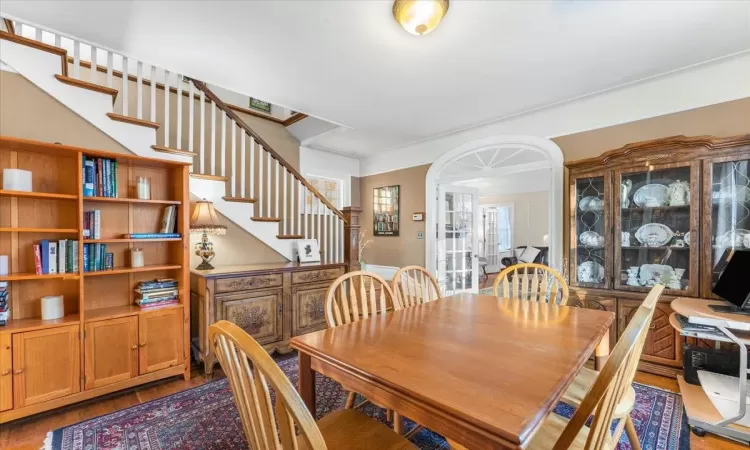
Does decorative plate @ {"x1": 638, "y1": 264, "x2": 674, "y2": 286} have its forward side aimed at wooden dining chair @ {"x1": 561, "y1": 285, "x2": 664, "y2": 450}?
yes

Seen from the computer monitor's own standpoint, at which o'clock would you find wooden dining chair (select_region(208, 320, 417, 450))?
The wooden dining chair is roughly at 11 o'clock from the computer monitor.

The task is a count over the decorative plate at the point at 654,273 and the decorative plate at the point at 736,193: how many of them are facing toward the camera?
2

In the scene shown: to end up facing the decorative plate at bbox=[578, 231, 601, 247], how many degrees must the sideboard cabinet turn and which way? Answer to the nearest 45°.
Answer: approximately 45° to its left

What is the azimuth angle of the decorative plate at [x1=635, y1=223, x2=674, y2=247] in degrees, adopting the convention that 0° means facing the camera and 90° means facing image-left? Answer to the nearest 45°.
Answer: approximately 0°

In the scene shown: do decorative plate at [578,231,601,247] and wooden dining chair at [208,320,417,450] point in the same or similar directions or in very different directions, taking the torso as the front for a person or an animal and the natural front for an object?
very different directions

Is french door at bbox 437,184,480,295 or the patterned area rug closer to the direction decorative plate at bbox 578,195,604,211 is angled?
the patterned area rug

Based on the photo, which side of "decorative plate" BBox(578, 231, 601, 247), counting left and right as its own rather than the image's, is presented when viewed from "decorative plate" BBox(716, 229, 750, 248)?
left

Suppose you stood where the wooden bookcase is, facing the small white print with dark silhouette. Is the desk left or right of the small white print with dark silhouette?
right
